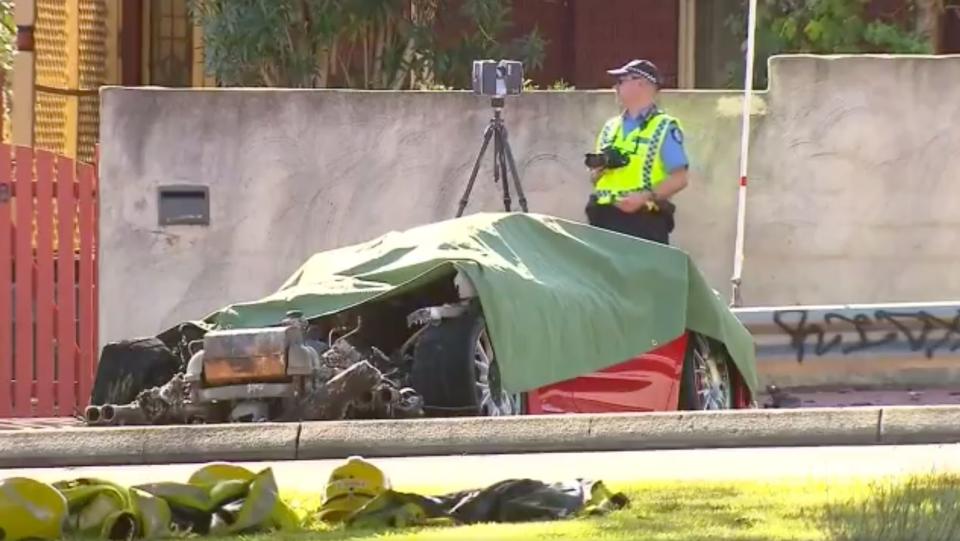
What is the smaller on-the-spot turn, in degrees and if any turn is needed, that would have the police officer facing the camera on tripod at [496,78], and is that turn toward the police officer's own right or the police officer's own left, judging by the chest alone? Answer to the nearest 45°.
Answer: approximately 90° to the police officer's own right

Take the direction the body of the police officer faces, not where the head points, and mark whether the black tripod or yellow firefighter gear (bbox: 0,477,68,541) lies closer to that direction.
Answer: the yellow firefighter gear

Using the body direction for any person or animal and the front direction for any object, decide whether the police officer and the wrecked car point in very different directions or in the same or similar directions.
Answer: very different directions

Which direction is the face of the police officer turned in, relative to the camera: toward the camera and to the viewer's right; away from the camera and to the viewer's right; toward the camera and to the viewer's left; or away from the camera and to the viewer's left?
toward the camera and to the viewer's left

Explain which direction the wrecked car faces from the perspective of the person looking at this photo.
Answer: facing away from the viewer and to the right of the viewer

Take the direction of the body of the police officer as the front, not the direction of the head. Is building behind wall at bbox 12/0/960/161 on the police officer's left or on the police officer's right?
on the police officer's right
